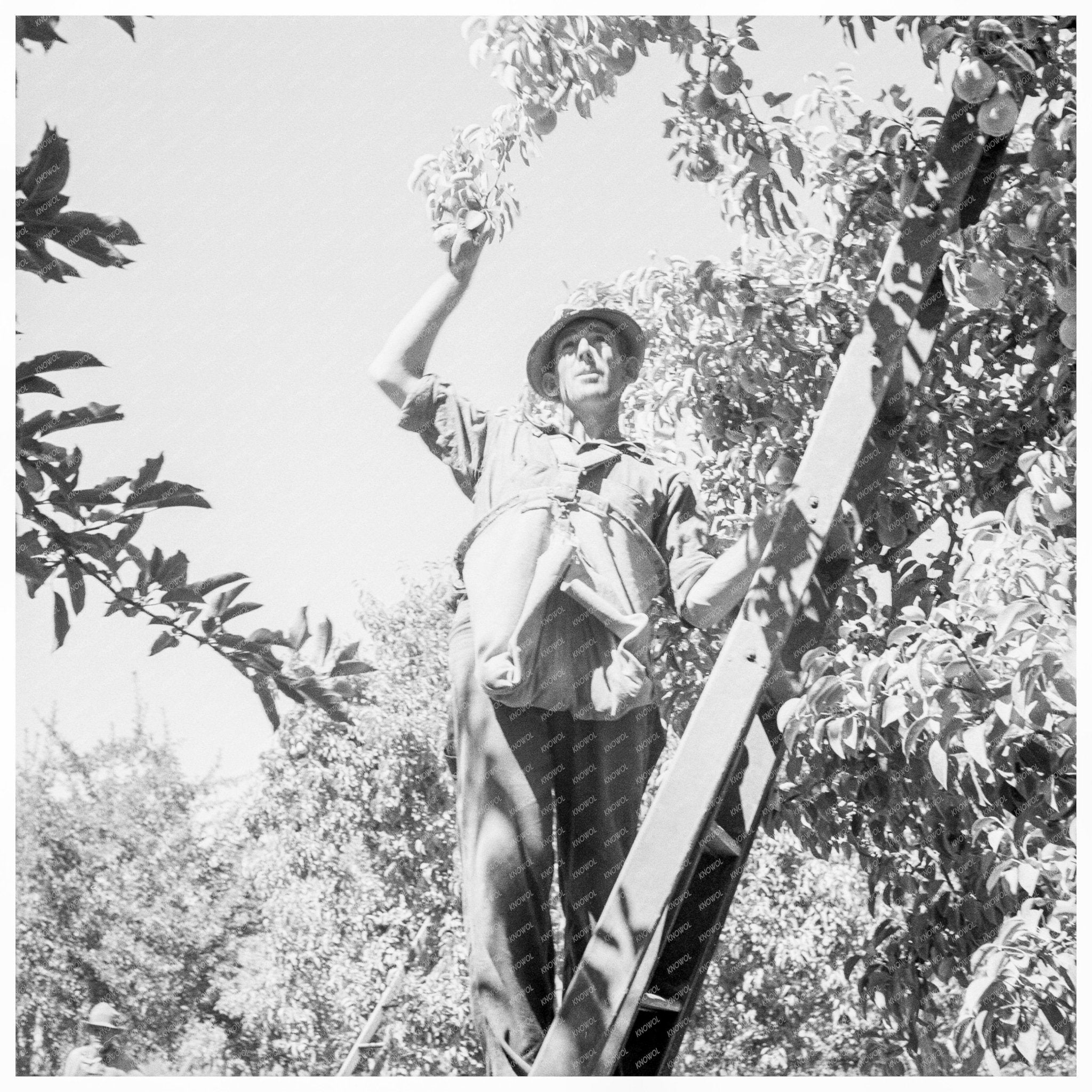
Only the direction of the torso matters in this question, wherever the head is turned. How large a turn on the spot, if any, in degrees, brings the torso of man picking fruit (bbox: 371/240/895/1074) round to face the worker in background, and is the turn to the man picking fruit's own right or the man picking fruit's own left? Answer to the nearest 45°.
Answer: approximately 135° to the man picking fruit's own right

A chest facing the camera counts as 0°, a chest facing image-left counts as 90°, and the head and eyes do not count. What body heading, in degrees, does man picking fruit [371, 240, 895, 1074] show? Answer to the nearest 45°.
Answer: approximately 0°
